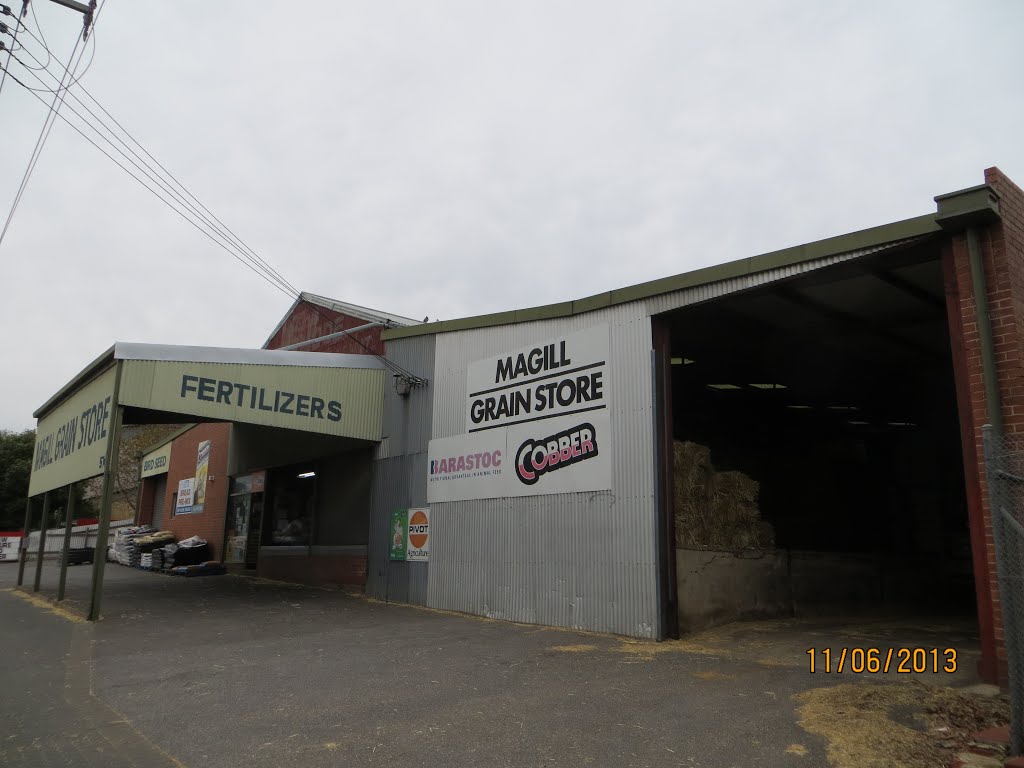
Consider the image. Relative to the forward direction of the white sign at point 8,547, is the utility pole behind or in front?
in front

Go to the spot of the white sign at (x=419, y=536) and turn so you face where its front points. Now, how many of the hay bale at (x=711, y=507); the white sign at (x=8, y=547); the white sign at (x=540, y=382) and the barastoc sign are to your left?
3

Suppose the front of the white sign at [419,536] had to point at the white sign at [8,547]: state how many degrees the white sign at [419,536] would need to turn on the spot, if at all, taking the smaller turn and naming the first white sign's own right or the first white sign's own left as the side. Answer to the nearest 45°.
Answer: approximately 90° to the first white sign's own right

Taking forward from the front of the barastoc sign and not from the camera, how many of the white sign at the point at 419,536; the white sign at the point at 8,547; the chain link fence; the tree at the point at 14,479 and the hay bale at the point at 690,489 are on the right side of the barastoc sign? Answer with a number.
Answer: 3

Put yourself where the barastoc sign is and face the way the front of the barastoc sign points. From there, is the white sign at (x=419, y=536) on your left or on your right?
on your right

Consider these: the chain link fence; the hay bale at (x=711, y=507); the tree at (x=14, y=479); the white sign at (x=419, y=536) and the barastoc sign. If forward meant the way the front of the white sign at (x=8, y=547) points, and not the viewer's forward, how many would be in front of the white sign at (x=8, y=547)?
4

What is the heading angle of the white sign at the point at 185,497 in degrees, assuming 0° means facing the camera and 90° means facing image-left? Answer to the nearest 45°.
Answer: approximately 45°

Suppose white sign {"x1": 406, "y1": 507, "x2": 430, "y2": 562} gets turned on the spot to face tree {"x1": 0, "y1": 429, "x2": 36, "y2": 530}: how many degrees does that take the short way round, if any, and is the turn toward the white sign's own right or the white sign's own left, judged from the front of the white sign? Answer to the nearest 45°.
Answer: approximately 90° to the white sign's own right

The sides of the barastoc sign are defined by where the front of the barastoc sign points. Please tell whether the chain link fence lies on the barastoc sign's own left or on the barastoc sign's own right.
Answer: on the barastoc sign's own left

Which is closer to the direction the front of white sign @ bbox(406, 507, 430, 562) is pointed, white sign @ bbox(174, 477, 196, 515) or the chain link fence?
the chain link fence

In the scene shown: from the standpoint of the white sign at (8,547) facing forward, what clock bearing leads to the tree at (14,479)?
The tree is roughly at 6 o'clock from the white sign.

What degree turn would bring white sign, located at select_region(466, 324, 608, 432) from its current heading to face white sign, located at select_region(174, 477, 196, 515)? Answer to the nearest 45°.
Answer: approximately 90° to its right

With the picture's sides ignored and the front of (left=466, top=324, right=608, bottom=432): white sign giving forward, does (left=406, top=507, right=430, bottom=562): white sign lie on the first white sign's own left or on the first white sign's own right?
on the first white sign's own right
